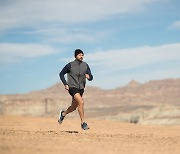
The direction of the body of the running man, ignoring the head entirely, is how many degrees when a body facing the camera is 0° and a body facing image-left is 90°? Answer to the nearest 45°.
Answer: approximately 315°
